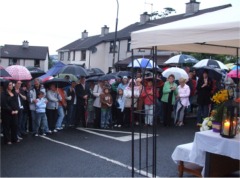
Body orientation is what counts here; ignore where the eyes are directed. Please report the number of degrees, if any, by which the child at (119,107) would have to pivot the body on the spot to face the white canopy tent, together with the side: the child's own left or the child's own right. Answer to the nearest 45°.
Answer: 0° — they already face it

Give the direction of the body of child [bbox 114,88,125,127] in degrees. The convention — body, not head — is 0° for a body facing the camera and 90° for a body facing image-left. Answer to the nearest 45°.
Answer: approximately 0°

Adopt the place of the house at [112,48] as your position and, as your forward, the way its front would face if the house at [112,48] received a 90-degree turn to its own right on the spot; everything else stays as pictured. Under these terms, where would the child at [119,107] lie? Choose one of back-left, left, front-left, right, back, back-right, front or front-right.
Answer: back-left

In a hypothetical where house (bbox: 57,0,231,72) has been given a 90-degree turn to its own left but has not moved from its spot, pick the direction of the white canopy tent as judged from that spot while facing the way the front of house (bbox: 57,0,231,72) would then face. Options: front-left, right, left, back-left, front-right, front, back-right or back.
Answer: front-right

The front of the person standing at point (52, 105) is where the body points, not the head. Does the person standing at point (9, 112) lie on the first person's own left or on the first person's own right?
on the first person's own right

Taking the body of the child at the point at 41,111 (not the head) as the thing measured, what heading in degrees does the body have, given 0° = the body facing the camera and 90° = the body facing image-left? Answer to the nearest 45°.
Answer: approximately 315°
